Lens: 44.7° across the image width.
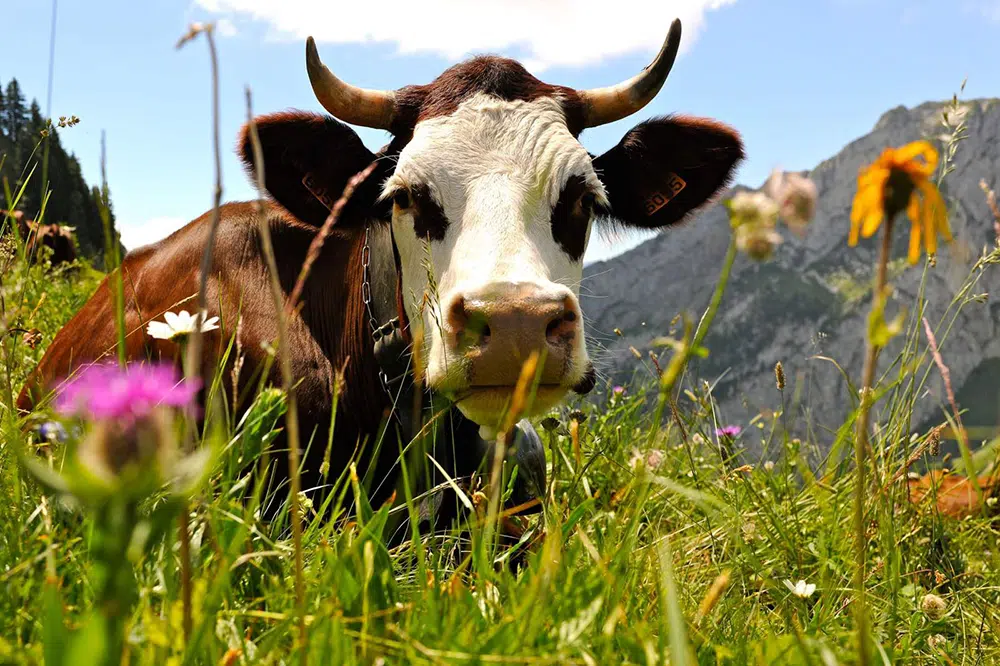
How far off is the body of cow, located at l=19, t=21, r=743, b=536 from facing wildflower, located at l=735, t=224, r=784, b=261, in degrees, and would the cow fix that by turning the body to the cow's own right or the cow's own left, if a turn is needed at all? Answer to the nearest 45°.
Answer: approximately 45° to the cow's own right

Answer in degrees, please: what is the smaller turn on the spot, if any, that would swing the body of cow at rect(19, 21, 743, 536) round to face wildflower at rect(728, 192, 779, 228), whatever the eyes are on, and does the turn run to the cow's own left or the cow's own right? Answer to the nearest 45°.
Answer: approximately 45° to the cow's own right

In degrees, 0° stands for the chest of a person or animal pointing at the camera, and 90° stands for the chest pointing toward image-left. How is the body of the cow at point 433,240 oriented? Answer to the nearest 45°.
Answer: approximately 315°

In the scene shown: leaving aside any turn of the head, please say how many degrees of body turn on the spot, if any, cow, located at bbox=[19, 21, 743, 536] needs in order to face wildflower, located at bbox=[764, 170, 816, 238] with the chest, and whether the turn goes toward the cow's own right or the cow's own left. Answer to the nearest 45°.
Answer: approximately 45° to the cow's own right

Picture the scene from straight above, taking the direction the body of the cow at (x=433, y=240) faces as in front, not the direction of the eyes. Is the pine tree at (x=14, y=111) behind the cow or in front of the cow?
behind
